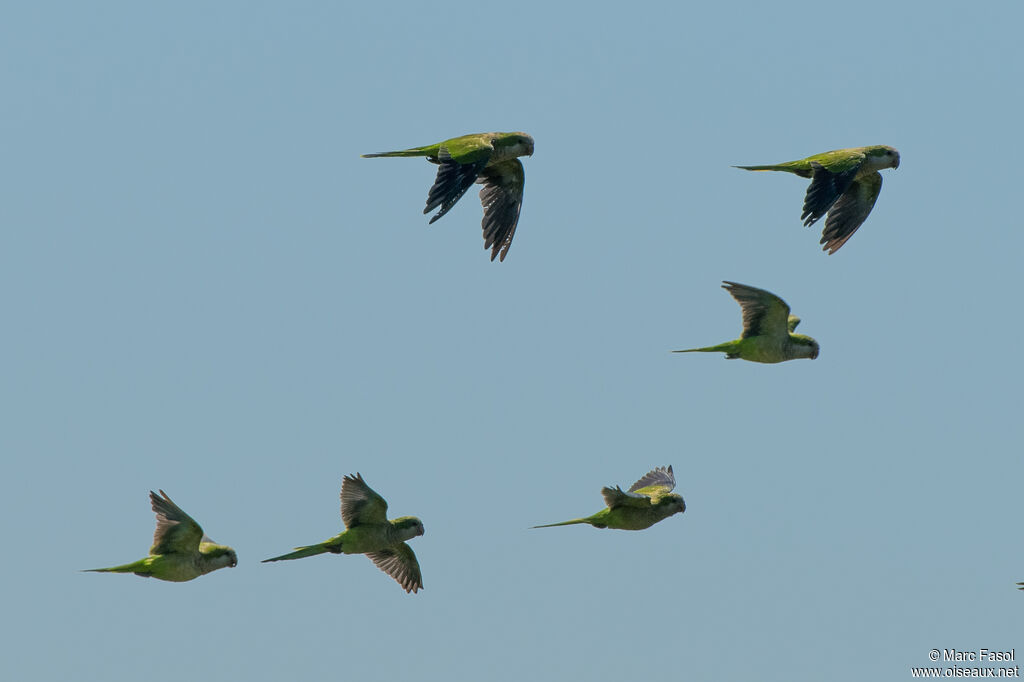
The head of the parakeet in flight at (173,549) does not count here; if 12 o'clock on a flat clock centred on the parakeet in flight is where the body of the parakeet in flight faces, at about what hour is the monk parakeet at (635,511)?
The monk parakeet is roughly at 12 o'clock from the parakeet in flight.

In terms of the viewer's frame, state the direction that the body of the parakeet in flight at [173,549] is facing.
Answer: to the viewer's right

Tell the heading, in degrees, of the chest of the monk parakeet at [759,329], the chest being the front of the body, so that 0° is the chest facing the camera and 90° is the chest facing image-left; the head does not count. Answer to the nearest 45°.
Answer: approximately 270°

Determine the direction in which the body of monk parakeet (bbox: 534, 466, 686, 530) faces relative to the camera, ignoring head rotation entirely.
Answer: to the viewer's right

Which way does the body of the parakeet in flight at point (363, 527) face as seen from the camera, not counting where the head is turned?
to the viewer's right

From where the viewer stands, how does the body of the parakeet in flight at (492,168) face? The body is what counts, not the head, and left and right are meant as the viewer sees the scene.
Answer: facing to the right of the viewer

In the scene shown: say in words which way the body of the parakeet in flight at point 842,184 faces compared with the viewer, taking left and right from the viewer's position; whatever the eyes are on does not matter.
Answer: facing to the right of the viewer

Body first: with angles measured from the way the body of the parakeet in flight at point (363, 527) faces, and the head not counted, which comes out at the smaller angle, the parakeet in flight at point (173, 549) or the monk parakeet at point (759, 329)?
the monk parakeet

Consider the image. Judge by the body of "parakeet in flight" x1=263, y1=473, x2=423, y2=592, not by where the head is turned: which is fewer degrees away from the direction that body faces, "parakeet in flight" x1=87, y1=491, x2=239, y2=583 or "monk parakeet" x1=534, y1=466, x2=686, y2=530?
the monk parakeet
